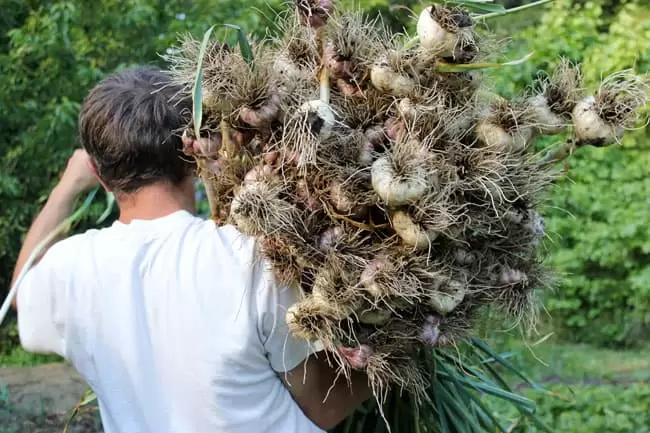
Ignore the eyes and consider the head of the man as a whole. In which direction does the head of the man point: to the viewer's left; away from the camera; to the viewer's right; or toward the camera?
away from the camera

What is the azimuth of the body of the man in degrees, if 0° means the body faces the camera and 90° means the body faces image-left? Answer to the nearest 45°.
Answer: approximately 180°
